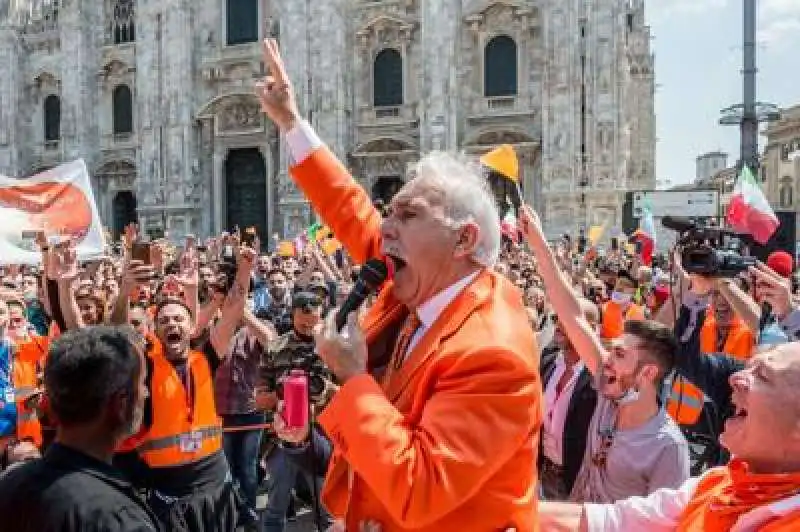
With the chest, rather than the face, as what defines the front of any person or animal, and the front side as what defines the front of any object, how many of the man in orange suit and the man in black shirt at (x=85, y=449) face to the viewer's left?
1

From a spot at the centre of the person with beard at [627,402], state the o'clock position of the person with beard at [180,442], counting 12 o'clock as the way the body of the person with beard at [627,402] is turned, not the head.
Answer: the person with beard at [180,442] is roughly at 2 o'clock from the person with beard at [627,402].

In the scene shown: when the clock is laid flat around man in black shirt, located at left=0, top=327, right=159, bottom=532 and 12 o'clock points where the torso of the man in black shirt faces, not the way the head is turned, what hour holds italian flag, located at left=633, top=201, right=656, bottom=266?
The italian flag is roughly at 12 o'clock from the man in black shirt.

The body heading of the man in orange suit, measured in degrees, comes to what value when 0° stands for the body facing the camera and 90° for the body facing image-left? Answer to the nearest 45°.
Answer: approximately 90°

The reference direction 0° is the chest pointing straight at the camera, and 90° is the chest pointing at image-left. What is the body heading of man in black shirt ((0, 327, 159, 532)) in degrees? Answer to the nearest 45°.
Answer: approximately 225°

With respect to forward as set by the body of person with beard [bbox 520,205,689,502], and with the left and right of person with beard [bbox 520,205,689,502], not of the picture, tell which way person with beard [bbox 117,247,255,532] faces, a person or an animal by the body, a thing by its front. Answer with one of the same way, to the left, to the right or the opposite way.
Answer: to the left

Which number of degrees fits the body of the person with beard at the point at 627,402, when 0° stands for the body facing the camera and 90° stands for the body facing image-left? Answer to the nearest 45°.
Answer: approximately 45°

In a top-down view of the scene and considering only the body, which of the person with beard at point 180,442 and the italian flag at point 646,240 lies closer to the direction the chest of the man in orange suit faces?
the person with beard

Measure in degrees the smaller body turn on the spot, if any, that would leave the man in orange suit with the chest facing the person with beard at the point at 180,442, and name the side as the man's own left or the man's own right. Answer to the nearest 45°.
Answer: approximately 45° to the man's own right

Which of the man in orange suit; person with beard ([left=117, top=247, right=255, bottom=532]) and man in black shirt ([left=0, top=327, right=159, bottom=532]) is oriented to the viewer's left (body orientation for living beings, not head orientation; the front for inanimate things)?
the man in orange suit

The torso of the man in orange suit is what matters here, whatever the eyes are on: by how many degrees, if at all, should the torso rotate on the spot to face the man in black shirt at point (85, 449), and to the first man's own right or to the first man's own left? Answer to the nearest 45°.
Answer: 0° — they already face them
